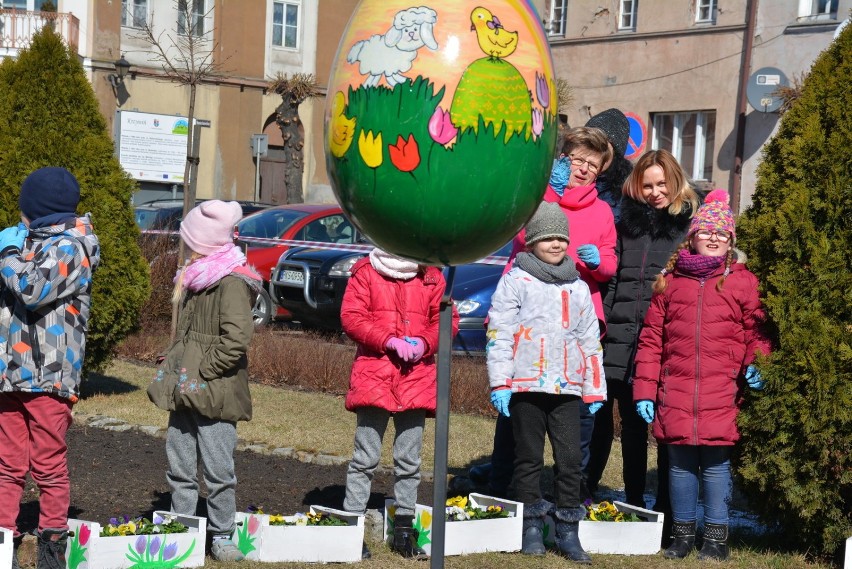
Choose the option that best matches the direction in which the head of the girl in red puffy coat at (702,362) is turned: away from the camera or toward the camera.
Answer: toward the camera

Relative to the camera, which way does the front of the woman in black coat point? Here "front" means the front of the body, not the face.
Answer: toward the camera

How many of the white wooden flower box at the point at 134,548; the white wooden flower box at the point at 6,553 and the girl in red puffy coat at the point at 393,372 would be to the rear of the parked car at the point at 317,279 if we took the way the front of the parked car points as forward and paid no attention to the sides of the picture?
0

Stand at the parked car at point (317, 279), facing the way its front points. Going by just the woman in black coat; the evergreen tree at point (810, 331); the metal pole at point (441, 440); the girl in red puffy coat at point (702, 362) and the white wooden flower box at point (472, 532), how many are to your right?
0

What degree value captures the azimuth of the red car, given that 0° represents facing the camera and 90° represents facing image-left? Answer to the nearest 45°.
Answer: approximately 45°

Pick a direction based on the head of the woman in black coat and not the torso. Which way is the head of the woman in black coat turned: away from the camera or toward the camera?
toward the camera

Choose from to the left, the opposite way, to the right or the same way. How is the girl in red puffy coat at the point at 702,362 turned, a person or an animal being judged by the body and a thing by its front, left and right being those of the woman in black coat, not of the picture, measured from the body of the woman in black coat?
the same way

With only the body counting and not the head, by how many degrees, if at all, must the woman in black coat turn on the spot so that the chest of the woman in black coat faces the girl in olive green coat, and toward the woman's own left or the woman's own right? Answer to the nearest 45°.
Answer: approximately 45° to the woman's own right

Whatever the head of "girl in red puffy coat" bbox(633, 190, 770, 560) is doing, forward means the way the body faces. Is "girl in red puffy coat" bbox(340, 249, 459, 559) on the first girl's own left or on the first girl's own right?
on the first girl's own right

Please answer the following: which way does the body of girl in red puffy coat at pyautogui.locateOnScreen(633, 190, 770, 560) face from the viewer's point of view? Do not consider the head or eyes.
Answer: toward the camera

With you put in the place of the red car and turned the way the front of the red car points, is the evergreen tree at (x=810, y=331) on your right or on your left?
on your left

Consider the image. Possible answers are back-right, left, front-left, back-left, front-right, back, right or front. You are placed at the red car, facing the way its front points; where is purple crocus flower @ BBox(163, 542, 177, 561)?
front-left

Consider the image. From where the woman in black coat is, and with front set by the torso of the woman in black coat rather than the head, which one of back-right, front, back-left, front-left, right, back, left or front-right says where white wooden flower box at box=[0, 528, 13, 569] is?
front-right

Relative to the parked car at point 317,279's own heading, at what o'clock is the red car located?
The red car is roughly at 4 o'clock from the parked car.

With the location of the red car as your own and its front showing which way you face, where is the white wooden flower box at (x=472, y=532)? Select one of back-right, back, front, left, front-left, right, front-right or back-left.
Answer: front-left
